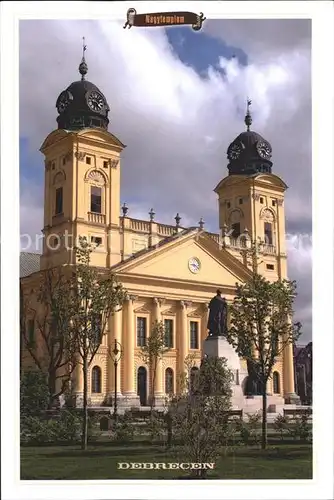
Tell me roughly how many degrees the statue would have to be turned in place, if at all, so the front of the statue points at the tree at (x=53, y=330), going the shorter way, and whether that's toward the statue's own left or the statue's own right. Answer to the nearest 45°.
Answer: approximately 90° to the statue's own right

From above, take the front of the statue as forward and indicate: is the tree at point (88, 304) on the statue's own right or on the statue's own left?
on the statue's own right

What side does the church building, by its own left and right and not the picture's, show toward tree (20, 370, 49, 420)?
right

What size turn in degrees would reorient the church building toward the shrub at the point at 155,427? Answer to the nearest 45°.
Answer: approximately 45° to its right
